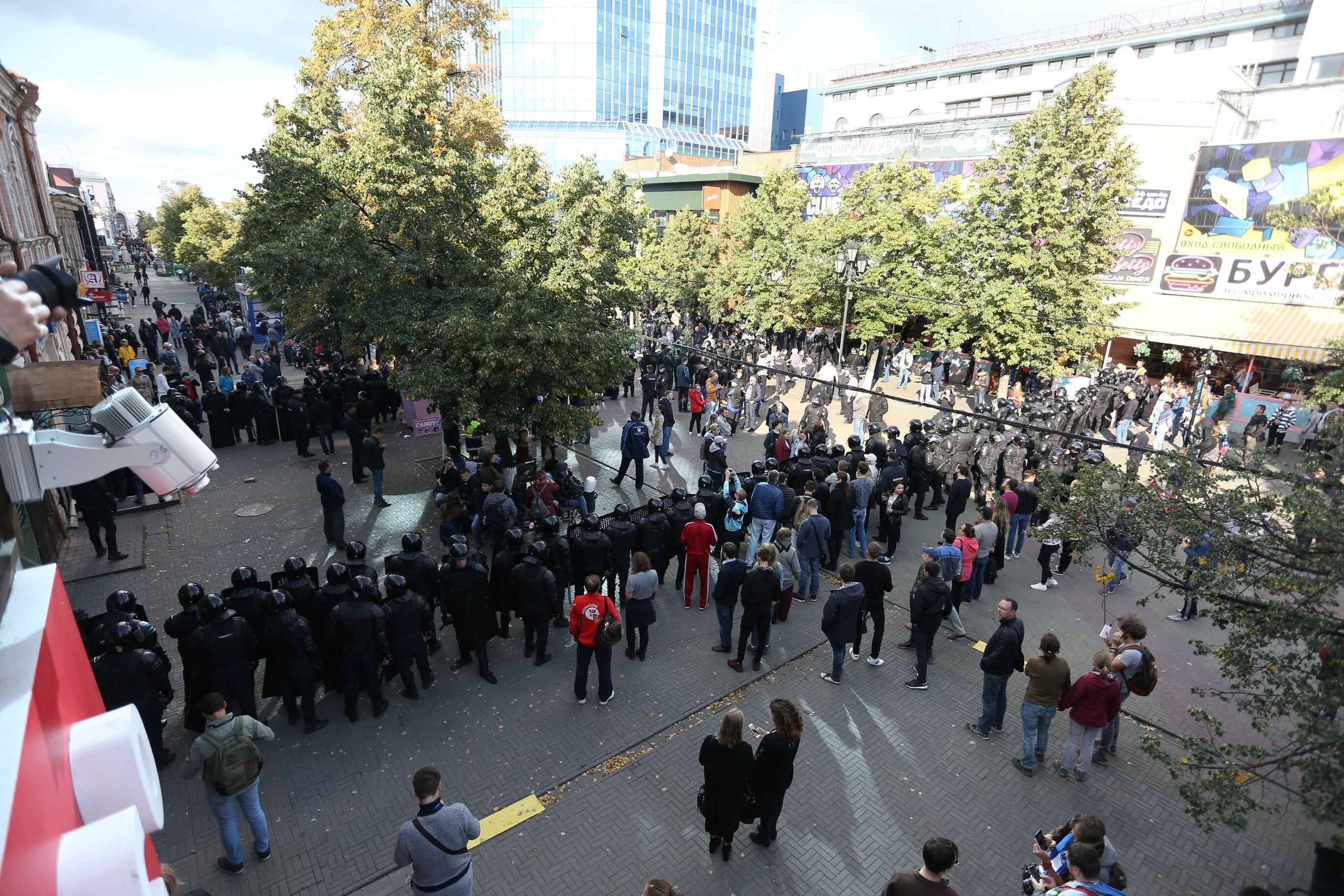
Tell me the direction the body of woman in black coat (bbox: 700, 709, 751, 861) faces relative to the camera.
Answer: away from the camera

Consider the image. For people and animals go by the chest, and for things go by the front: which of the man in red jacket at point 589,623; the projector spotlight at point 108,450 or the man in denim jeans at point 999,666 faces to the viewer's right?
the projector spotlight

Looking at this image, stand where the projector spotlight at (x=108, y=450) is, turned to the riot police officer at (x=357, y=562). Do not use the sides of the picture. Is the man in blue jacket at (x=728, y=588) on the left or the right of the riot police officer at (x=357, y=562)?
right

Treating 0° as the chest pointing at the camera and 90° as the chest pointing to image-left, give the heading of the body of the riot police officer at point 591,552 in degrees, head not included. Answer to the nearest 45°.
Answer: approximately 180°

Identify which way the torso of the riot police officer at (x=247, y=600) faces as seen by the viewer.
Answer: away from the camera

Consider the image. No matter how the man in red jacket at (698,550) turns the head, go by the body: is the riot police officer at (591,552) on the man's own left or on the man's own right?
on the man's own left

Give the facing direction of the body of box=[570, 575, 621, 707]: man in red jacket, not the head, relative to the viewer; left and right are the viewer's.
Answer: facing away from the viewer

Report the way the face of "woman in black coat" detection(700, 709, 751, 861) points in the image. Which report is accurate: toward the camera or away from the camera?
away from the camera

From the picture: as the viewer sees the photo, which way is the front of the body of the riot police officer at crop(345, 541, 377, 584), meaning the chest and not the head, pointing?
away from the camera

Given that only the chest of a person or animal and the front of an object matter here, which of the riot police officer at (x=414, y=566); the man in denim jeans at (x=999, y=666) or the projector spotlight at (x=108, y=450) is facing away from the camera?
the riot police officer
